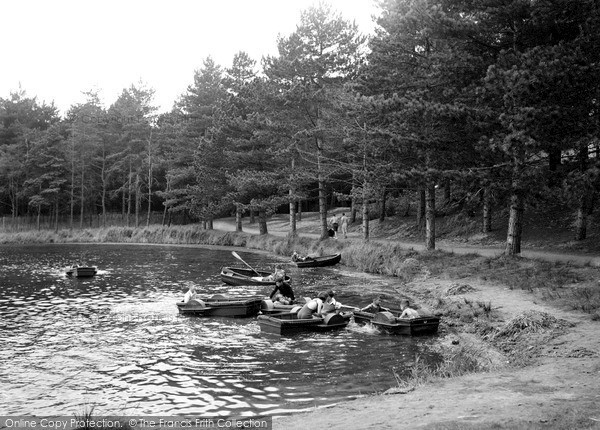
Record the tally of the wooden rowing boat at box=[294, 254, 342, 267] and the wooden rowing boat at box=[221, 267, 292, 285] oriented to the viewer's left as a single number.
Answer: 1

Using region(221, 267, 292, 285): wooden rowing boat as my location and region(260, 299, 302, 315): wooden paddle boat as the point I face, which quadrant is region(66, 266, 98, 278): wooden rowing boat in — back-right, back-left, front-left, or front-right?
back-right

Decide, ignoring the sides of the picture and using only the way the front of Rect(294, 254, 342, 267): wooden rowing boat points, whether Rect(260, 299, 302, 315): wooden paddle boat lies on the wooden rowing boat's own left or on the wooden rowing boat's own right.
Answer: on the wooden rowing boat's own right

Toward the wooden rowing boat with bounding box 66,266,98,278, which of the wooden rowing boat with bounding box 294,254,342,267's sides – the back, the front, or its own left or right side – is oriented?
back

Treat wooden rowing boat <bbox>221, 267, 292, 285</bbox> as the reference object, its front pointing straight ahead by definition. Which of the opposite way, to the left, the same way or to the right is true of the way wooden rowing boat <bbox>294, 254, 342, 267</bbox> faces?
the opposite way

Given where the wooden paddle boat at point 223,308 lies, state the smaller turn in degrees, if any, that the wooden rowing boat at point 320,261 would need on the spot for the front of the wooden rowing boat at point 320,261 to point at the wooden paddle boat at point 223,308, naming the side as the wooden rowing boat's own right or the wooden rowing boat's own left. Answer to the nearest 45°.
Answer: approximately 90° to the wooden rowing boat's own right

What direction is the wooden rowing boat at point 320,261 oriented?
to the viewer's right

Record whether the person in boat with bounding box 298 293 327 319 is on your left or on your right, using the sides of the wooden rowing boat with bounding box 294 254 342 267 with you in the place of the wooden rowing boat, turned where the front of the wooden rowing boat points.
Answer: on your right

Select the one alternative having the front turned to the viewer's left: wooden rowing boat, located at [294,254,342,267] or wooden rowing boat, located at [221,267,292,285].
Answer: wooden rowing boat, located at [221,267,292,285]

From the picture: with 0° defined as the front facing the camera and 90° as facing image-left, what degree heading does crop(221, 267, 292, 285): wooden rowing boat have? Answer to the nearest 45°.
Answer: approximately 90°
